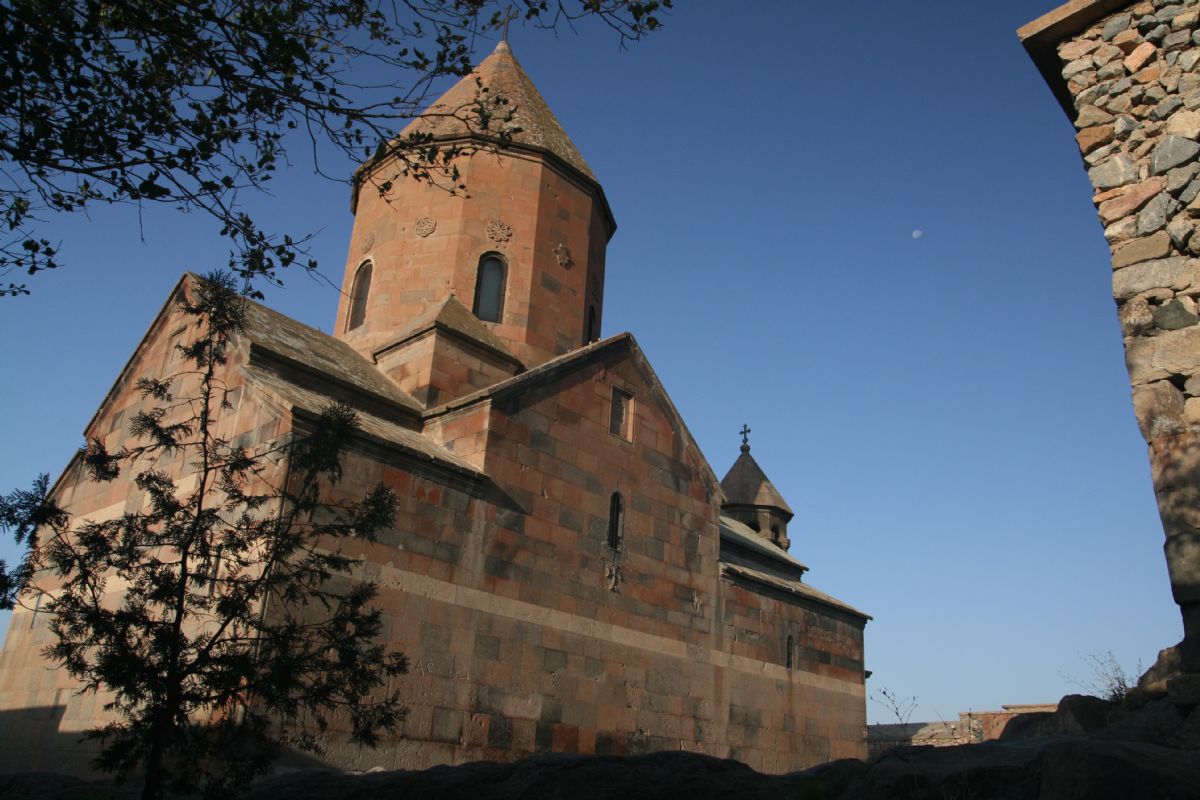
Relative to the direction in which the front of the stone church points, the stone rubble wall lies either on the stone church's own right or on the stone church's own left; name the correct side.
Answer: on the stone church's own right

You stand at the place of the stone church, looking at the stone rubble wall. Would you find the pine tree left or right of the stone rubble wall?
right

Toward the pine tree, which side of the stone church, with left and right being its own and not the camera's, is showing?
back

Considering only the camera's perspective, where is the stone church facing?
facing away from the viewer and to the right of the viewer
